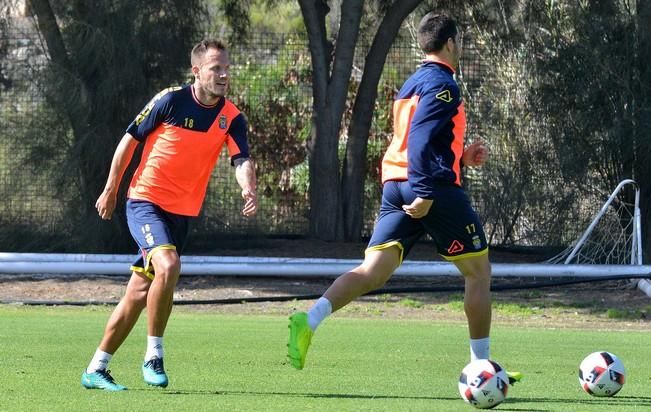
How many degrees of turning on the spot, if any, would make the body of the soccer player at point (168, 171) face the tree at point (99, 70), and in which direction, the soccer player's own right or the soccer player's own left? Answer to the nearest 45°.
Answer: approximately 135° to the soccer player's own left

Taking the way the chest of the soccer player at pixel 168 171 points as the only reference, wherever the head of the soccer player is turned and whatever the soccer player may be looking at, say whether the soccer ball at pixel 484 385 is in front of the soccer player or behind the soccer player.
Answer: in front

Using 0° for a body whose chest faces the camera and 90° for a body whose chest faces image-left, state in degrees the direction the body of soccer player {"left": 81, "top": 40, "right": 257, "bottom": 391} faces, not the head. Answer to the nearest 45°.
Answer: approximately 315°

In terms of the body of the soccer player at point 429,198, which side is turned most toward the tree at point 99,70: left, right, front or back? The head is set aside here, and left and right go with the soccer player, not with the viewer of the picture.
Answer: left

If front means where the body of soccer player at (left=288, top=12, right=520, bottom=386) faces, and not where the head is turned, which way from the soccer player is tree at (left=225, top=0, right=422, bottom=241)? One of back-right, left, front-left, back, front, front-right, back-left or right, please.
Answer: front-left

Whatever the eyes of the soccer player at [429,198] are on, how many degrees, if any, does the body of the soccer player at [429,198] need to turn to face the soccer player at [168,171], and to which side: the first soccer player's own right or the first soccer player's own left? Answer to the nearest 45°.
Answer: approximately 135° to the first soccer player's own left

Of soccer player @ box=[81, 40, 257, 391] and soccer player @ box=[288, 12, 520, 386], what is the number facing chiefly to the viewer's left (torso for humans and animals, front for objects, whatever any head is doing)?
0

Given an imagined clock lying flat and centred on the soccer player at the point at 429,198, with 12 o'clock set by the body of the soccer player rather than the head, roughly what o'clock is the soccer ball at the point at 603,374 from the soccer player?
The soccer ball is roughly at 2 o'clock from the soccer player.

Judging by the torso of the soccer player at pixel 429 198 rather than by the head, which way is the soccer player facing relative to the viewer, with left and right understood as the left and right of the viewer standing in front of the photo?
facing away from the viewer and to the right of the viewer

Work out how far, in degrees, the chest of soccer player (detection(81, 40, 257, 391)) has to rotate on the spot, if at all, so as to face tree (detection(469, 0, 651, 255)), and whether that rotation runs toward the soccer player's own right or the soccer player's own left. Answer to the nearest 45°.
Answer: approximately 90° to the soccer player's own left

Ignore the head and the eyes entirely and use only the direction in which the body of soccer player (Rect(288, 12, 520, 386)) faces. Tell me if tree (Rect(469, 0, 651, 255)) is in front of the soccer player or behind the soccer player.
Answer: in front

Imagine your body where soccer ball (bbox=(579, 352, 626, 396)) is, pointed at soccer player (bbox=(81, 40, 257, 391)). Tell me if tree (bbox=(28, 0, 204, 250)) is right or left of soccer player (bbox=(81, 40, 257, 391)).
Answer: right

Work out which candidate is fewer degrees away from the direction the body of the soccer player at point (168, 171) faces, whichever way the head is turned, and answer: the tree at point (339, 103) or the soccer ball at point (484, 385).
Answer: the soccer ball
